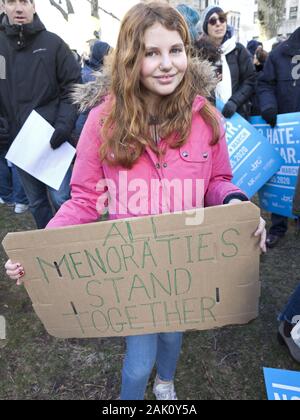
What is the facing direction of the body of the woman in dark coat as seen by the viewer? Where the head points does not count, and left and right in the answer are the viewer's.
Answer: facing the viewer and to the left of the viewer

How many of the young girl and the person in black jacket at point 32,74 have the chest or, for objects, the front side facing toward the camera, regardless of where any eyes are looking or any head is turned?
2

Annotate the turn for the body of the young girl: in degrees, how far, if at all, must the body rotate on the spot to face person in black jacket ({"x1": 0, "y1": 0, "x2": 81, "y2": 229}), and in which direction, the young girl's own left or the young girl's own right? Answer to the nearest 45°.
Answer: approximately 135° to the young girl's own right

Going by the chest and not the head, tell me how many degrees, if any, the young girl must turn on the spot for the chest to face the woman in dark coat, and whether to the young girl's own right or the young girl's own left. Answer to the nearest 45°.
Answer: approximately 135° to the young girl's own left

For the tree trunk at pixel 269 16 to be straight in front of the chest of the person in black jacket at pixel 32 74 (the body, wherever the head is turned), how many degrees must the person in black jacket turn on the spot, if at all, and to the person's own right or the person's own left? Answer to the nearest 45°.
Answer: approximately 135° to the person's own left

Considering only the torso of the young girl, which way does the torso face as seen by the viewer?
toward the camera

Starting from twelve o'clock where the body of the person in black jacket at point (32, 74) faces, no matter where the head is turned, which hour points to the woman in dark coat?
The woman in dark coat is roughly at 9 o'clock from the person in black jacket.

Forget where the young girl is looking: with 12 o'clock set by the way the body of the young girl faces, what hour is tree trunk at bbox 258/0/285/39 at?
The tree trunk is roughly at 7 o'clock from the young girl.

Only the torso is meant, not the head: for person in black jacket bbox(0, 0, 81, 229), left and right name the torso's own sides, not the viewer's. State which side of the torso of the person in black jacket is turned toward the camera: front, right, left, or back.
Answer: front
